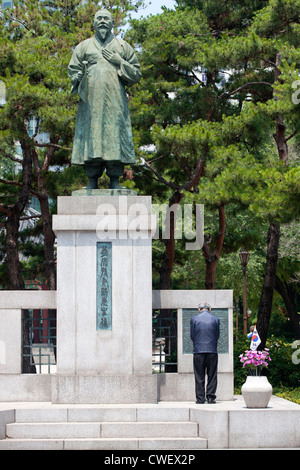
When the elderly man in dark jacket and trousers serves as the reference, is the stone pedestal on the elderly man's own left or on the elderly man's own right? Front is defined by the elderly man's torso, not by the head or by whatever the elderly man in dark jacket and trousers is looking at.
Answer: on the elderly man's own left

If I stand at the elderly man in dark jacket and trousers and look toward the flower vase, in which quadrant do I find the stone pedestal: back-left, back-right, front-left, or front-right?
back-right

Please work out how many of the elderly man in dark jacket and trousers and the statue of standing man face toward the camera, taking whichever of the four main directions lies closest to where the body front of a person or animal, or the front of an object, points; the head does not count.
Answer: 1

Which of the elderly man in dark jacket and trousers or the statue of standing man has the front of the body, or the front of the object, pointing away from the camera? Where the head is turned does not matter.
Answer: the elderly man in dark jacket and trousers

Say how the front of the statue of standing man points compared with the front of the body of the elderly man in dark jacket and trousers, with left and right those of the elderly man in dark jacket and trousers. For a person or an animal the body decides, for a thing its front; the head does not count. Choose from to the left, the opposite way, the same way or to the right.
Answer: the opposite way

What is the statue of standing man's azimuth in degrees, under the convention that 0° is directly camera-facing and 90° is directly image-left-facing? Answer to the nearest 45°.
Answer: approximately 0°

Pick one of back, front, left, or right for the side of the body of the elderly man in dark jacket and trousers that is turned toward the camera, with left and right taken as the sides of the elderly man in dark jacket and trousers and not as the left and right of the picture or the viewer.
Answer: back

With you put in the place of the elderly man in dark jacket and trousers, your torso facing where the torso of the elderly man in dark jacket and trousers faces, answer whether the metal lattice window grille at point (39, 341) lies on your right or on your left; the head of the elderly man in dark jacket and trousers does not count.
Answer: on your left
